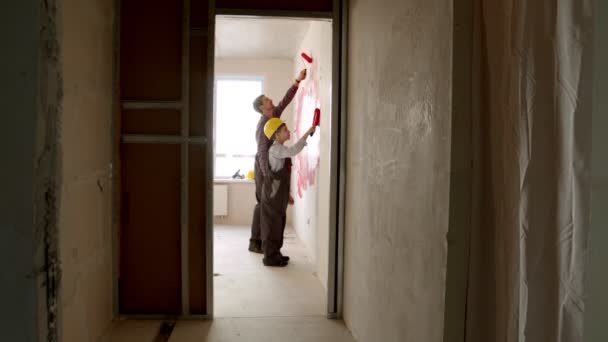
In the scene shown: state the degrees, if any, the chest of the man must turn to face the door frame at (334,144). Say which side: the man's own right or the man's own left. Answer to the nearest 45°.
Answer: approximately 90° to the man's own right

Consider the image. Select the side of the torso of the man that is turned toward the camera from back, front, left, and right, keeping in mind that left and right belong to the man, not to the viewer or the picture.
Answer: right

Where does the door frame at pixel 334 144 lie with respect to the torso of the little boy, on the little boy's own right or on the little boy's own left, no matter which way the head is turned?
on the little boy's own right

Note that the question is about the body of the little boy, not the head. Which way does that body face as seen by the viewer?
to the viewer's right

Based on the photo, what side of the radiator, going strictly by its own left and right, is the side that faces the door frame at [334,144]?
front

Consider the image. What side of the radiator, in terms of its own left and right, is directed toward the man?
front

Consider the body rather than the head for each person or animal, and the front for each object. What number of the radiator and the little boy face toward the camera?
1

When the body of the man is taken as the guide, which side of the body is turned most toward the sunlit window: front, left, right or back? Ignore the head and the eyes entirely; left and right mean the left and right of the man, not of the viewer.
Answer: left

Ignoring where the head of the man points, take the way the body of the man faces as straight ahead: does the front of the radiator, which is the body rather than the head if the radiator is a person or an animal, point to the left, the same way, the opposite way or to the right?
to the right
